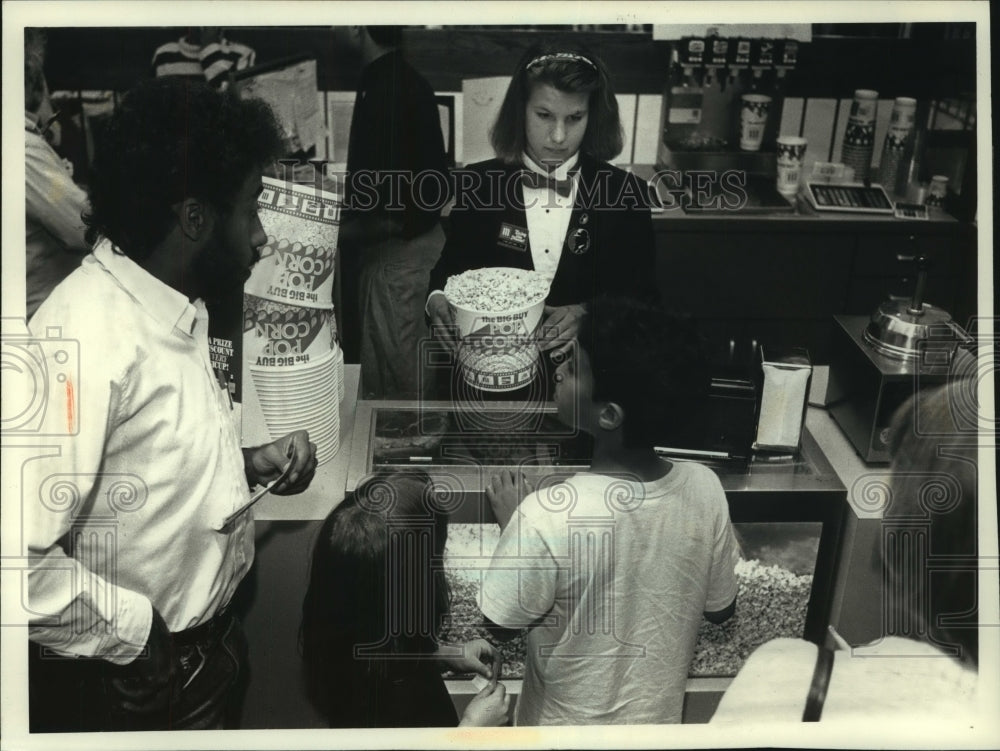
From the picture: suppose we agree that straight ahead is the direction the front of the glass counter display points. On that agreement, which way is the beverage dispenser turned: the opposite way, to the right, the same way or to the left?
the same way

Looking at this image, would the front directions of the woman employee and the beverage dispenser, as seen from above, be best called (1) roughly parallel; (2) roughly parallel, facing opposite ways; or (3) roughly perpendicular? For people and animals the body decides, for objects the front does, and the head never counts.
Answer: roughly parallel

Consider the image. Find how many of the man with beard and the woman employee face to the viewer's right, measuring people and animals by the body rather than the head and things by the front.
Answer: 1

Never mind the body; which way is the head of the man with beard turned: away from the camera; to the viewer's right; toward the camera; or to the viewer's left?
to the viewer's right

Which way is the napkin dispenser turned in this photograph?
toward the camera

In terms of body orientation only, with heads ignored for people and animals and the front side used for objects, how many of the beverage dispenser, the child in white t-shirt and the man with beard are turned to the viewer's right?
1

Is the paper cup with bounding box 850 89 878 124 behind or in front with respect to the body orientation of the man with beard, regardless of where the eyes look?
in front

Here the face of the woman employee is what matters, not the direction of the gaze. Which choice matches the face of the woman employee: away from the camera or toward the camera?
toward the camera

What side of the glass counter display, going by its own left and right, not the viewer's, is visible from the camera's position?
front

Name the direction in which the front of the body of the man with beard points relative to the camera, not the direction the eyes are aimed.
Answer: to the viewer's right

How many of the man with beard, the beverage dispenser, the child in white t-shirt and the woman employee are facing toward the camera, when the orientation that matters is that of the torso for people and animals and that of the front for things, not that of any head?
2
